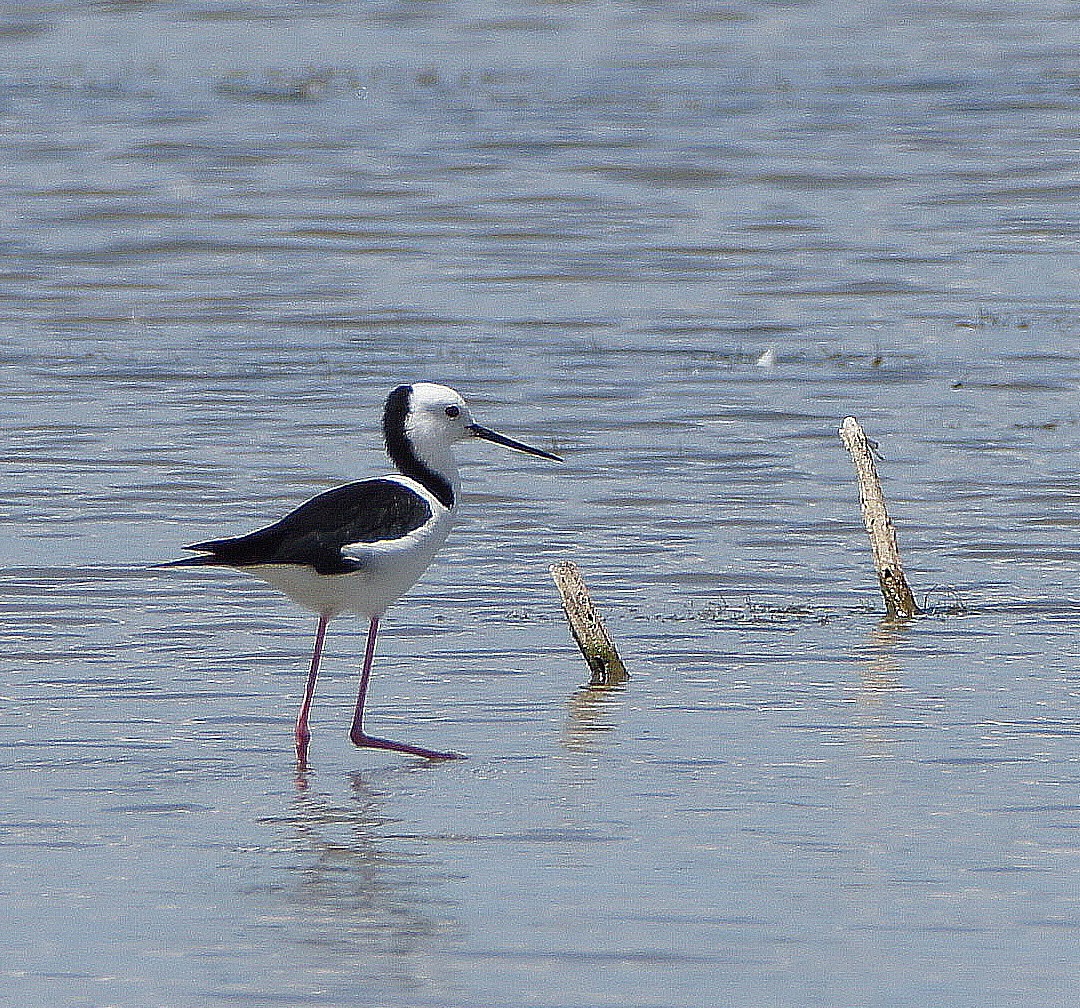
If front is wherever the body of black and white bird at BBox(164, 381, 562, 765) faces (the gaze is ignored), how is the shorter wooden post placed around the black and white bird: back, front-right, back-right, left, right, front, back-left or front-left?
front-left

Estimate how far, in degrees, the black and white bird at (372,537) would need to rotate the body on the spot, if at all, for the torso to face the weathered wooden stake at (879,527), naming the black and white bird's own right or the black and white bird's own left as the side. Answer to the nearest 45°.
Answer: approximately 45° to the black and white bird's own left

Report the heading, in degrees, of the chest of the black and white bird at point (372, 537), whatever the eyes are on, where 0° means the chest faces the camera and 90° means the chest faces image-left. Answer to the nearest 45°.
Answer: approximately 270°
